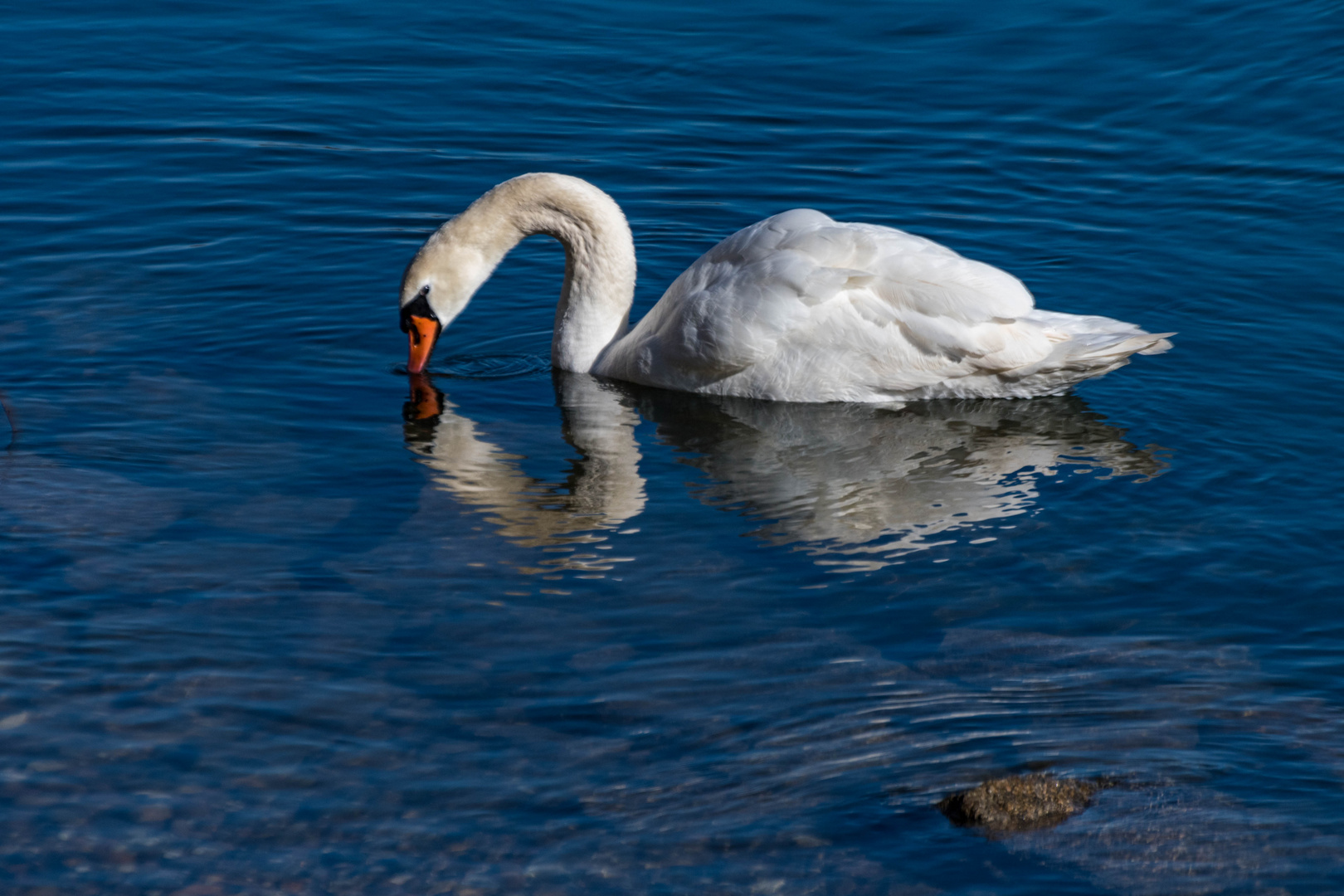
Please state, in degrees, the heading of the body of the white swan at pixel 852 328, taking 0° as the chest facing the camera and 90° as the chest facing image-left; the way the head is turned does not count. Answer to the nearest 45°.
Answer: approximately 90°

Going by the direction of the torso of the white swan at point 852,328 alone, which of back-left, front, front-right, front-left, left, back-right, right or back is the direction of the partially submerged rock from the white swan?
left
